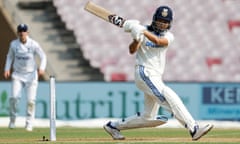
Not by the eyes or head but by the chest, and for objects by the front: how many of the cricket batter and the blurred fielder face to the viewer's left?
0

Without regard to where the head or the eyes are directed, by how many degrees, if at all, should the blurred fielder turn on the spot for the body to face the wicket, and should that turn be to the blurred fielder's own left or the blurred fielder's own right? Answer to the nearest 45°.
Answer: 0° — they already face it

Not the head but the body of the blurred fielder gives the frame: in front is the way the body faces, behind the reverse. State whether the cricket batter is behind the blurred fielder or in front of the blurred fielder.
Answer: in front
